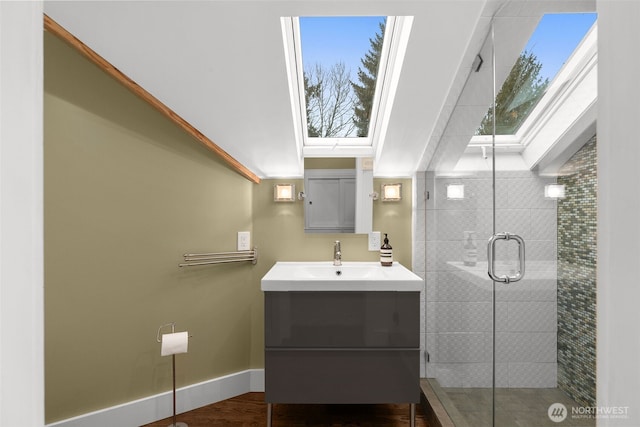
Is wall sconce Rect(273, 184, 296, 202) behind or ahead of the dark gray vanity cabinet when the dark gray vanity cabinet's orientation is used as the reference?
behind

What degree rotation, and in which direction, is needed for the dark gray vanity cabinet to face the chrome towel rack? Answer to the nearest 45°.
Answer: approximately 135° to its right

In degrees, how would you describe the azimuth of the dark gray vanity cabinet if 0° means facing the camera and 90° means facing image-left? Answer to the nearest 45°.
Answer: approximately 0°

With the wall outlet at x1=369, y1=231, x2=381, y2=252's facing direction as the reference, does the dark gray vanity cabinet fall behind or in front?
in front

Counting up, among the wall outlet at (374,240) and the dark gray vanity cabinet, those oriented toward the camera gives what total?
2

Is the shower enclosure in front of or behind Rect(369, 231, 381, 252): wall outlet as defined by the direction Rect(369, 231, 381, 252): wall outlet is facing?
in front

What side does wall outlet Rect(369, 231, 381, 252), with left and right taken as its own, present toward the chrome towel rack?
right
